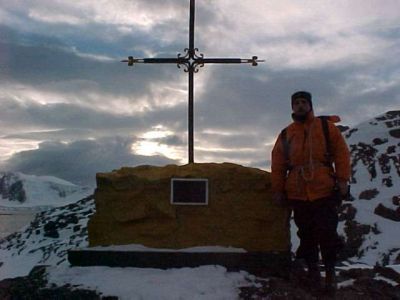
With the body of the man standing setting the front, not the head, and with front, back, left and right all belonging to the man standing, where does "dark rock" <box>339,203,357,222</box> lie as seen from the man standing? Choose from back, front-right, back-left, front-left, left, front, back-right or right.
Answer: back

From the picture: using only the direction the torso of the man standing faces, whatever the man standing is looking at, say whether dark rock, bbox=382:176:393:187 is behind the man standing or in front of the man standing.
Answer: behind

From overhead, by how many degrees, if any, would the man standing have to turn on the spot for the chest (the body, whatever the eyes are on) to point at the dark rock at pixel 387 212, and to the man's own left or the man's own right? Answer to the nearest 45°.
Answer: approximately 180°

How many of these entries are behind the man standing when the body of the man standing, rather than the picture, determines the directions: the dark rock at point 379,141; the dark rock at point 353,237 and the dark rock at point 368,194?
3

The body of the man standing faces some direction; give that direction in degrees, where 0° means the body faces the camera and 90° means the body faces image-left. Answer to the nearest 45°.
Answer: approximately 0°

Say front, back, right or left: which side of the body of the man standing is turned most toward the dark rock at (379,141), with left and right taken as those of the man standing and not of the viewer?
back

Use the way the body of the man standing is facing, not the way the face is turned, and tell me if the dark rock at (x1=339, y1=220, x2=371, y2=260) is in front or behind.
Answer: behind

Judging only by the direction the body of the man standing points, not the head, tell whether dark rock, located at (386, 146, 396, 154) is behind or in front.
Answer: behind

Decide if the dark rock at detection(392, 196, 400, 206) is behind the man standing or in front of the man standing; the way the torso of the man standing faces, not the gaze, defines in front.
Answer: behind

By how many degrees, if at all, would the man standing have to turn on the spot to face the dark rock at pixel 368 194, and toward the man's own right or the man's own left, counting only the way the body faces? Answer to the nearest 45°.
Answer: approximately 180°

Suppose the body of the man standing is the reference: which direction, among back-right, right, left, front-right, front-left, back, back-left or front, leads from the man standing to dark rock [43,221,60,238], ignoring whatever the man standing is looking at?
back-right

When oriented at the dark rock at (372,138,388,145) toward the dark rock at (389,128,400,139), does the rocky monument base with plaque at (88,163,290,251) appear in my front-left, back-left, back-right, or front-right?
back-right
